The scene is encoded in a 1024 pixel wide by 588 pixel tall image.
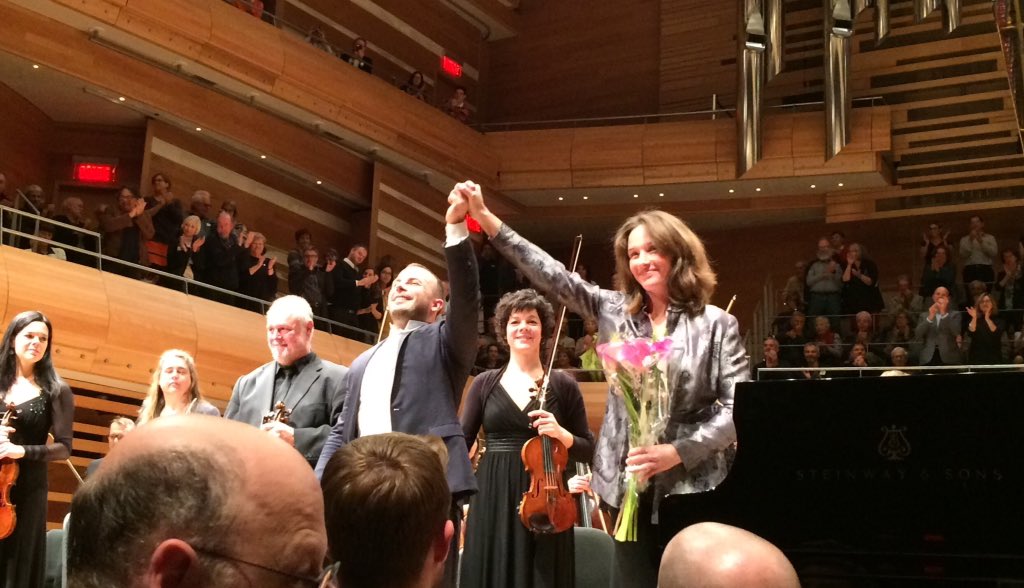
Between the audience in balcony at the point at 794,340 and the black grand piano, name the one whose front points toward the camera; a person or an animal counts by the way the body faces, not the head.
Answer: the audience in balcony

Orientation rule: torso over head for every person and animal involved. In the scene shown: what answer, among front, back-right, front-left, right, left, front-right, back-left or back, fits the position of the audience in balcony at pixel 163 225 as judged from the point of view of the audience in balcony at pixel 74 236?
front-left

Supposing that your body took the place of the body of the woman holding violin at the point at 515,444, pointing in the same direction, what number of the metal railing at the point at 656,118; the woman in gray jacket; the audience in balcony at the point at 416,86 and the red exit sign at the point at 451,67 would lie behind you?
3

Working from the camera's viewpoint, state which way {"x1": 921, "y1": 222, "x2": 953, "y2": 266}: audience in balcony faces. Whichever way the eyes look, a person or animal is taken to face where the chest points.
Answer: facing the viewer

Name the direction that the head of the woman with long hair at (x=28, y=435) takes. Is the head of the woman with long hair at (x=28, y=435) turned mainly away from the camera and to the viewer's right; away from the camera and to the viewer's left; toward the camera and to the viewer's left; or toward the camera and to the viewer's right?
toward the camera and to the viewer's right

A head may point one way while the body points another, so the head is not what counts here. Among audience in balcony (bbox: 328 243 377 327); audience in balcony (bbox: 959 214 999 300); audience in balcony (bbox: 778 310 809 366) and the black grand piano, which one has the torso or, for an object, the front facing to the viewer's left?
the black grand piano

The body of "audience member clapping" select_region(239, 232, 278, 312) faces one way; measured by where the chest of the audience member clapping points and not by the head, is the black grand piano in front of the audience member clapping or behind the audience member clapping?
in front

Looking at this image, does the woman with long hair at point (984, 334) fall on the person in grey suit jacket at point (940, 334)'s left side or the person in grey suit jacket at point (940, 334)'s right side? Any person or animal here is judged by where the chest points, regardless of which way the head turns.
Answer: on their left

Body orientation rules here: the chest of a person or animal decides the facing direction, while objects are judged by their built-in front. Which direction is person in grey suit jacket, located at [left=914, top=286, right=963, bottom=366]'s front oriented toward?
toward the camera

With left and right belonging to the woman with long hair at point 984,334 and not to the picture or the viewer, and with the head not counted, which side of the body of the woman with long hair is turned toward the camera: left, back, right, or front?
front

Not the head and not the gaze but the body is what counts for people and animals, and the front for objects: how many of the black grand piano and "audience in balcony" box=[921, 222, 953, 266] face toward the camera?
1

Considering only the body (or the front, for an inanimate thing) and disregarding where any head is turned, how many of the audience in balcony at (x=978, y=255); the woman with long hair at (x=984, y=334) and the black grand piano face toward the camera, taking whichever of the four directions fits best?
2

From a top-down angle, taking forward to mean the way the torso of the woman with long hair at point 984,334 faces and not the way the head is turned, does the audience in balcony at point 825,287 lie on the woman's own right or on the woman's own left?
on the woman's own right

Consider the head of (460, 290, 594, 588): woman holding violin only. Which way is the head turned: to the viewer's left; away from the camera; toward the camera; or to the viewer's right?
toward the camera

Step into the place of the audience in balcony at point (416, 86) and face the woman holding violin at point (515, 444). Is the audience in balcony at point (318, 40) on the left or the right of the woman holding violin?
right

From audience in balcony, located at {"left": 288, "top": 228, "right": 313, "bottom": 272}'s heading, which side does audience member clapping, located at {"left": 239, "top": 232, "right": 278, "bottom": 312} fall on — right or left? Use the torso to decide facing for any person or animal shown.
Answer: on their right

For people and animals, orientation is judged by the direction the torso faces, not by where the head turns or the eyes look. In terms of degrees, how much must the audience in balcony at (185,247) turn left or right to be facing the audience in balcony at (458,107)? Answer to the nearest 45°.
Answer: approximately 90° to their left

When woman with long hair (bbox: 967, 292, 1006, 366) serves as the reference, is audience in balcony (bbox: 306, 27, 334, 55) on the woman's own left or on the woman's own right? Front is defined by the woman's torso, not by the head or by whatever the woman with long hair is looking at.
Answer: on the woman's own right
